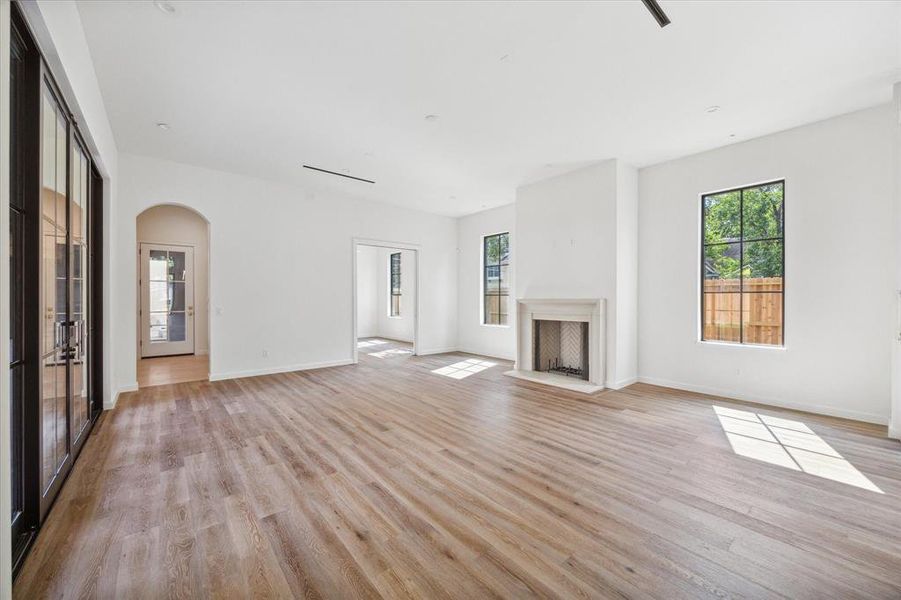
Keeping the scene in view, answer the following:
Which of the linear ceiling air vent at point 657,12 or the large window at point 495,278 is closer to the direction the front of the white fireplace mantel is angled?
the linear ceiling air vent

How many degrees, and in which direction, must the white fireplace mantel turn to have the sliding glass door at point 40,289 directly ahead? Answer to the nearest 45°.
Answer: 0° — it already faces it

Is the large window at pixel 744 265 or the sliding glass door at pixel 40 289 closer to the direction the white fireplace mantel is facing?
the sliding glass door

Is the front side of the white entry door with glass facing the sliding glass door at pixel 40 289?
yes

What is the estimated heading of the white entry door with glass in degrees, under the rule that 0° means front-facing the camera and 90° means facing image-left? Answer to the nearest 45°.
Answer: approximately 0°

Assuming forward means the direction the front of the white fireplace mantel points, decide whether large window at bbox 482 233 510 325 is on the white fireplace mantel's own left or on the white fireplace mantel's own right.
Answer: on the white fireplace mantel's own right

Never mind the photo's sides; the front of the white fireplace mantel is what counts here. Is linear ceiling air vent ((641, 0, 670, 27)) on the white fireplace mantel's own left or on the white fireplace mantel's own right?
on the white fireplace mantel's own left

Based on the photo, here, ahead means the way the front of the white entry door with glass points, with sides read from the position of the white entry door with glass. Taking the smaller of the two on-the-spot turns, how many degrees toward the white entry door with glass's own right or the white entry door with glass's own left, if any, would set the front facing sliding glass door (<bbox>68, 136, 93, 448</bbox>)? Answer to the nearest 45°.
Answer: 0° — it already faces it

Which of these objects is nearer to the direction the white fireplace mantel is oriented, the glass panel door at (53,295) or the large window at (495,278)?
the glass panel door

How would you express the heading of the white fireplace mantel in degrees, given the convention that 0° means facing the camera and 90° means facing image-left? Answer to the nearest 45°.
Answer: approximately 45°

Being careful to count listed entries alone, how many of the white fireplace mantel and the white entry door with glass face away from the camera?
0

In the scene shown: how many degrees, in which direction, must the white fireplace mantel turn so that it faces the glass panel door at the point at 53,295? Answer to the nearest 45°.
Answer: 0° — it already faces it
